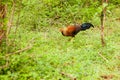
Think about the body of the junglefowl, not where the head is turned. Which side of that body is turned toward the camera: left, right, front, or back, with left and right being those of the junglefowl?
left
